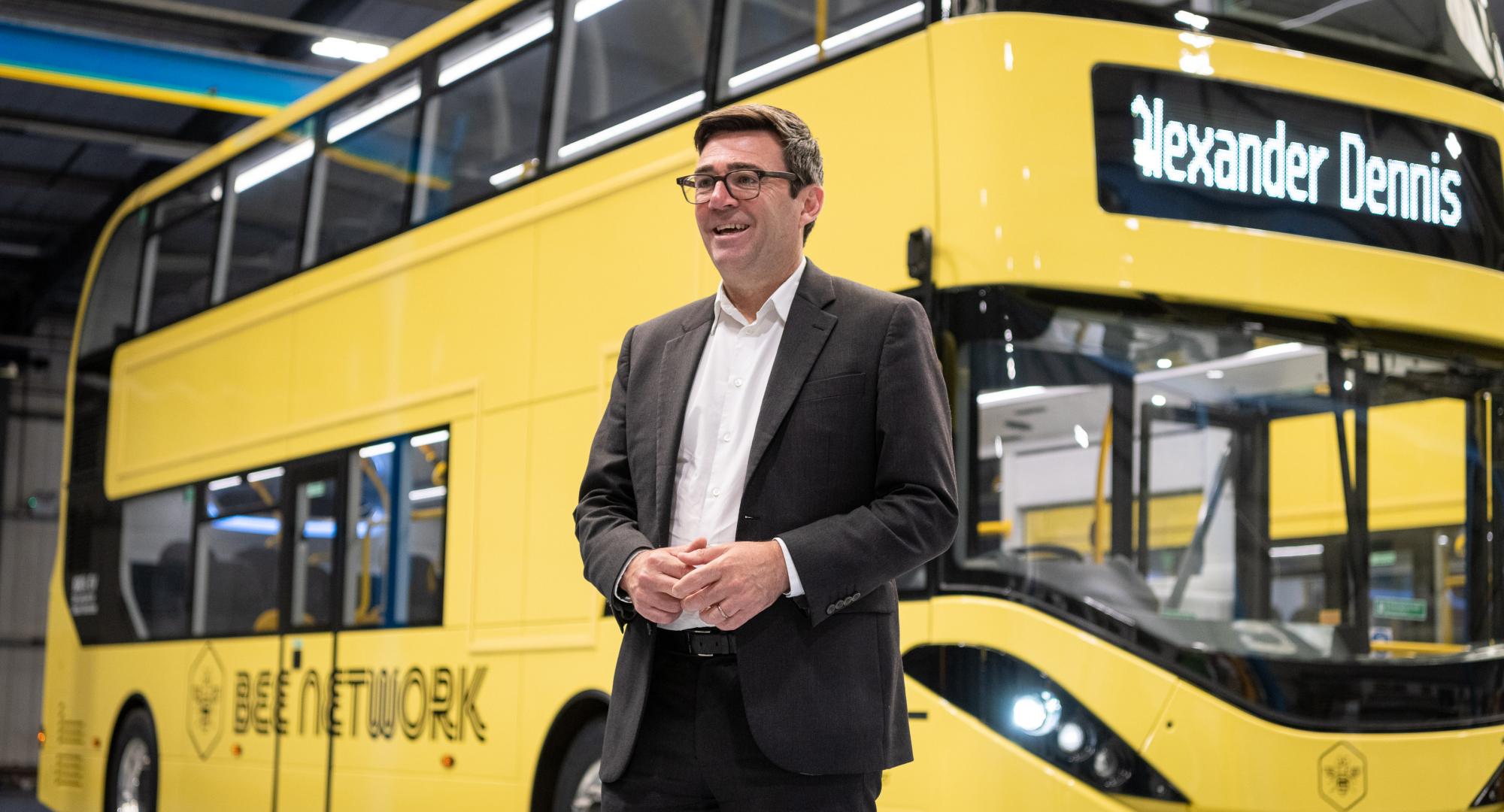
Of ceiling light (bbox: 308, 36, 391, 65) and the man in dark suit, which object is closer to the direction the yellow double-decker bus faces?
the man in dark suit

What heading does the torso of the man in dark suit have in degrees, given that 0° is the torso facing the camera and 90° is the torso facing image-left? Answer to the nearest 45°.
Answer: approximately 45°

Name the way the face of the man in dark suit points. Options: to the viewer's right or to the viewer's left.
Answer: to the viewer's left

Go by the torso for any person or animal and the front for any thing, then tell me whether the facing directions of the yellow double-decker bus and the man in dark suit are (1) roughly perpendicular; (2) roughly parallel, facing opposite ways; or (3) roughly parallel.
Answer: roughly perpendicular

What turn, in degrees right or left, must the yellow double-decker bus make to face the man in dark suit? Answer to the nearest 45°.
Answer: approximately 45° to its right

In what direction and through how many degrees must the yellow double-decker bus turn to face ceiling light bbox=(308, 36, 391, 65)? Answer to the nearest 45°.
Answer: approximately 180°

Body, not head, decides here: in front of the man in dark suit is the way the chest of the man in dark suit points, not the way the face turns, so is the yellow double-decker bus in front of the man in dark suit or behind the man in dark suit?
behind

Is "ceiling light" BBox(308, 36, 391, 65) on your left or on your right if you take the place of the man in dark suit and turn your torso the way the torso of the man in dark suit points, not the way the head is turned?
on your right
